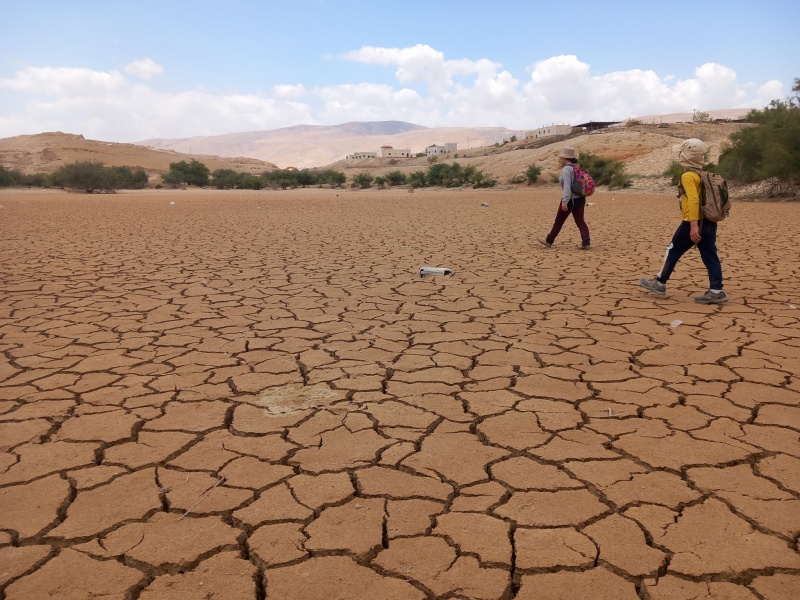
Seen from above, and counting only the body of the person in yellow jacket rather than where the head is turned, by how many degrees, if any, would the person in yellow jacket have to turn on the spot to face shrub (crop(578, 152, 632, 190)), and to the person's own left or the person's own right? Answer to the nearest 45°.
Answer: approximately 90° to the person's own right

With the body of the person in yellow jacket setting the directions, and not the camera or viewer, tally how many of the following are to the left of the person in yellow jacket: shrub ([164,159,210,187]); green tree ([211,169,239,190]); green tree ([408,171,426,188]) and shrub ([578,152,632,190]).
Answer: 0

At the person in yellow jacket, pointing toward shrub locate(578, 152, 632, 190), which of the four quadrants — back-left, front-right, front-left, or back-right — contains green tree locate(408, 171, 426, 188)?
front-left

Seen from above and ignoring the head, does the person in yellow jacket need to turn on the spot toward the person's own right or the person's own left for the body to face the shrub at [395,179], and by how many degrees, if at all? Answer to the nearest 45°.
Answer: approximately 45° to the person's own right

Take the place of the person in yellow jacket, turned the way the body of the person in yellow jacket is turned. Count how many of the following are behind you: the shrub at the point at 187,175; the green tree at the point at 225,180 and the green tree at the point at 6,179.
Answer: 0

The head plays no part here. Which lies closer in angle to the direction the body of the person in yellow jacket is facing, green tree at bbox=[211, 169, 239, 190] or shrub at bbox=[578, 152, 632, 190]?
the green tree

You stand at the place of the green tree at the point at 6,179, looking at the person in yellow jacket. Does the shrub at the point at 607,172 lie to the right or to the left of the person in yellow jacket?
left

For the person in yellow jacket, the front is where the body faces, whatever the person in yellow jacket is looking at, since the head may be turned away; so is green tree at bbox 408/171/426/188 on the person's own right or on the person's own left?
on the person's own right

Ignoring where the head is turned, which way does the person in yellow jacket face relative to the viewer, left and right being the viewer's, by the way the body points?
facing to the left of the viewer

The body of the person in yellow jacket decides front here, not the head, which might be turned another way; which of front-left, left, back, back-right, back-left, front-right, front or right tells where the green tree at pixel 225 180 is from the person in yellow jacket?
front-right

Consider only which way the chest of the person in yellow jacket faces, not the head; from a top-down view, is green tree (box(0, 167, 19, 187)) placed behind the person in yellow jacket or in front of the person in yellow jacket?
in front
